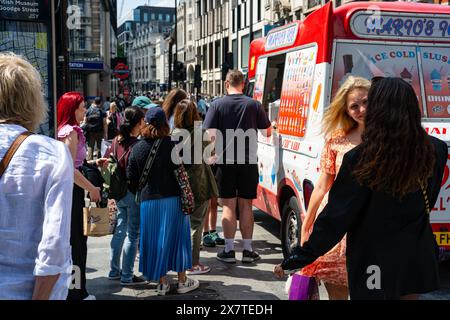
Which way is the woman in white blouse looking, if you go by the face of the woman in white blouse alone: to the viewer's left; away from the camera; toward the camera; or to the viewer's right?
away from the camera

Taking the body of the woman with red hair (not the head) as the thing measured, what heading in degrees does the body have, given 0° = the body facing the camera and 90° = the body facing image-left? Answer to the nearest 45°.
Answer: approximately 270°

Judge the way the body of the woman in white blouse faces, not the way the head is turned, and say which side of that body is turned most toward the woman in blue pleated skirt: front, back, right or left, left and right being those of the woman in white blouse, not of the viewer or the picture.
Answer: front

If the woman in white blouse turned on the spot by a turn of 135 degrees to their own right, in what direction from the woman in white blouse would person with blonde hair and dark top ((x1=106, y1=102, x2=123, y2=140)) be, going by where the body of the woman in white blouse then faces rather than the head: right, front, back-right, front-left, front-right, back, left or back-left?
back-left

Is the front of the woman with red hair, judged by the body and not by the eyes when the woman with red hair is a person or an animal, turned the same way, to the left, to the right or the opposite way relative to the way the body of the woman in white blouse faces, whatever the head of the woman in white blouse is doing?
to the right

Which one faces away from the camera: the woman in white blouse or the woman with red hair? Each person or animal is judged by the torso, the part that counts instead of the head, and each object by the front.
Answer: the woman in white blouse

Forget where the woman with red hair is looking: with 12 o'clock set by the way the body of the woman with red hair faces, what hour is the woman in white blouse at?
The woman in white blouse is roughly at 3 o'clock from the woman with red hair.

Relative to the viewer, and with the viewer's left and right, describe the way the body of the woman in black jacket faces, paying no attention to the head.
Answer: facing away from the viewer

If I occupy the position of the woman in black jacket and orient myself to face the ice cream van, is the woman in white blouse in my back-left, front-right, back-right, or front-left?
back-left

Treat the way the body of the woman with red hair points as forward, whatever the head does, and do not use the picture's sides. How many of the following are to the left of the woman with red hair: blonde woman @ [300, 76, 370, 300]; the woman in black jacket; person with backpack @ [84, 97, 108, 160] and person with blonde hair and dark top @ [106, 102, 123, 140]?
2

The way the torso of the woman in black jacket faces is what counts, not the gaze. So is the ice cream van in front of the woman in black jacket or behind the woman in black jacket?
in front

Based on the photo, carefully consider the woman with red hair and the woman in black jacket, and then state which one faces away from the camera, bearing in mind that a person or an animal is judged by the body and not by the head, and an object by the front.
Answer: the woman in black jacket

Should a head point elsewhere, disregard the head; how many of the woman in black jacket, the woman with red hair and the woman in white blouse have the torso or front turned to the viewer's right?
1

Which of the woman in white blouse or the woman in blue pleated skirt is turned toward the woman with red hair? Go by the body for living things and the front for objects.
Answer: the woman in white blouse

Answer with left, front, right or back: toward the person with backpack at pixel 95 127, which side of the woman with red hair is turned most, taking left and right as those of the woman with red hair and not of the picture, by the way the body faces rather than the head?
left

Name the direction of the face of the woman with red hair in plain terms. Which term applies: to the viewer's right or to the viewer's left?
to the viewer's right

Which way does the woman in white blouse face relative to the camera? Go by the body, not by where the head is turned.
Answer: away from the camera

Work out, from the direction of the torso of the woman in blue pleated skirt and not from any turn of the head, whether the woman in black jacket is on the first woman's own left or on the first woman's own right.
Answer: on the first woman's own right

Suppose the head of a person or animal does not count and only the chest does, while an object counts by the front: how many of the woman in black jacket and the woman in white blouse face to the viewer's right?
0

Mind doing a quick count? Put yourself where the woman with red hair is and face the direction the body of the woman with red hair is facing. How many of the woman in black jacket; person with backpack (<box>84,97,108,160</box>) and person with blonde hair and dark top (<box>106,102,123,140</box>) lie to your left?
2
